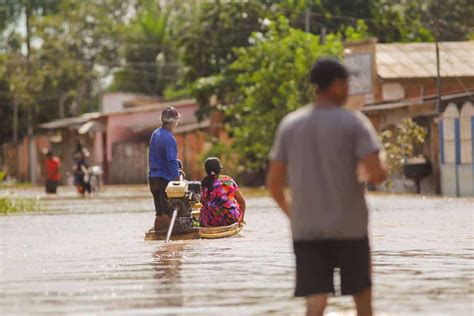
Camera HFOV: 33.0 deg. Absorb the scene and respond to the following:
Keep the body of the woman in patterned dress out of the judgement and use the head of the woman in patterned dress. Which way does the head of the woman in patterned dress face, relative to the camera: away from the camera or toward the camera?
away from the camera

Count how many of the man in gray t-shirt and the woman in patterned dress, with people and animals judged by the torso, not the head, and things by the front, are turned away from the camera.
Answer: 2

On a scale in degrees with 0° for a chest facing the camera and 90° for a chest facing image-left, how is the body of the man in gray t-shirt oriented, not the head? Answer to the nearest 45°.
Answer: approximately 180°

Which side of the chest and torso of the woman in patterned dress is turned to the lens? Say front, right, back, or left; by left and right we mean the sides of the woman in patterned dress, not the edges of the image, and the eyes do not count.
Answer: back

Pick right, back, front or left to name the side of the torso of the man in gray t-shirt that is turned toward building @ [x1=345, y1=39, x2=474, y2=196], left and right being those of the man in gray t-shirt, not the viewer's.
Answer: front

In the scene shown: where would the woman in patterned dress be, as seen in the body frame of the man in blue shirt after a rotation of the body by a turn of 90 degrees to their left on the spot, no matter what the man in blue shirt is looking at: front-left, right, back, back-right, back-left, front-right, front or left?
back-right

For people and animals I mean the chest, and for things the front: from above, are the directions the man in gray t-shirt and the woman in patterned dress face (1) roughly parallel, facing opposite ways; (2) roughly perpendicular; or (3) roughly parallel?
roughly parallel

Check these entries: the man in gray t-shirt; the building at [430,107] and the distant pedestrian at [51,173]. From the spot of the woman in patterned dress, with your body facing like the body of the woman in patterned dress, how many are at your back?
1

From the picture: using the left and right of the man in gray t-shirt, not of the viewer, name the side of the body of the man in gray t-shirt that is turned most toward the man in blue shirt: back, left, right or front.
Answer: front

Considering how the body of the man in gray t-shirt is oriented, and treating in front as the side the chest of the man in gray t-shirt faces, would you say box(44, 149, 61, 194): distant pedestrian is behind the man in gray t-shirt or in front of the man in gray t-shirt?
in front

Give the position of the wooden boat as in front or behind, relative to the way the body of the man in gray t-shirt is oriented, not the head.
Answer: in front
